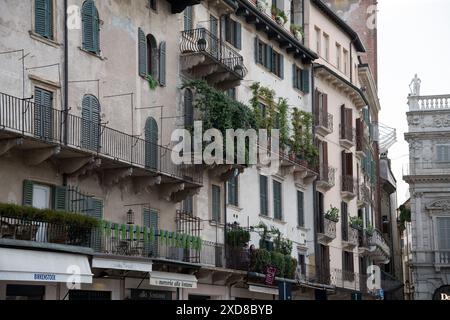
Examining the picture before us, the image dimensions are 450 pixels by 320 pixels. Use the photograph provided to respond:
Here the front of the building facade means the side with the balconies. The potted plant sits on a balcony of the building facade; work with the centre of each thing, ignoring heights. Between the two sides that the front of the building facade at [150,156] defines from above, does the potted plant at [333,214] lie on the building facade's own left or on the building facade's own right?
on the building facade's own left

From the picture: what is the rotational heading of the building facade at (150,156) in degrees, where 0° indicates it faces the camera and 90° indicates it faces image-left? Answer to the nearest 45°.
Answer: approximately 315°
